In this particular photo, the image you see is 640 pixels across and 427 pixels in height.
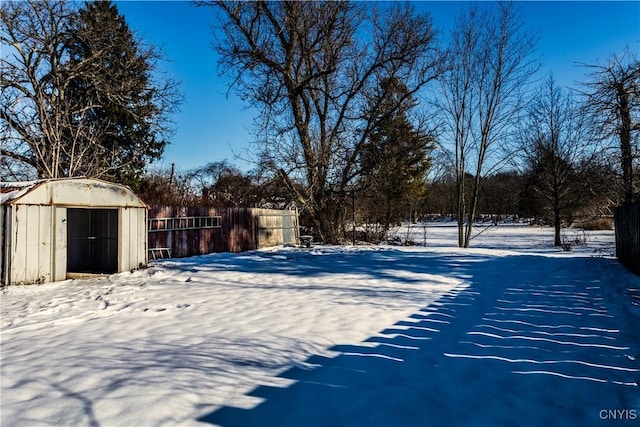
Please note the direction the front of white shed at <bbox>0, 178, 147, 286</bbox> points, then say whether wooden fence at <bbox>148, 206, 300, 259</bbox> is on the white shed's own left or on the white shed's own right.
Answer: on the white shed's own left

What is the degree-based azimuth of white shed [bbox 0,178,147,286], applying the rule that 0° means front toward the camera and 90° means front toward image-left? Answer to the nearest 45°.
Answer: approximately 315°

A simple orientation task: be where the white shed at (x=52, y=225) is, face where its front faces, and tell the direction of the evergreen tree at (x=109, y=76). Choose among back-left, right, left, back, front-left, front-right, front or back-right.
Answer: back-left

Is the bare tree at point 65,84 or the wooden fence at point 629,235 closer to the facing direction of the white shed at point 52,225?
the wooden fence

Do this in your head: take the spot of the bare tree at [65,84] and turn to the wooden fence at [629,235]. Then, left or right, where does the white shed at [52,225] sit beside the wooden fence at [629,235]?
right

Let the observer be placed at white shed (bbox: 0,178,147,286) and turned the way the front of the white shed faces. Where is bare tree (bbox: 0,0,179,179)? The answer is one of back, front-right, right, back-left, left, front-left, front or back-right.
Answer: back-left
